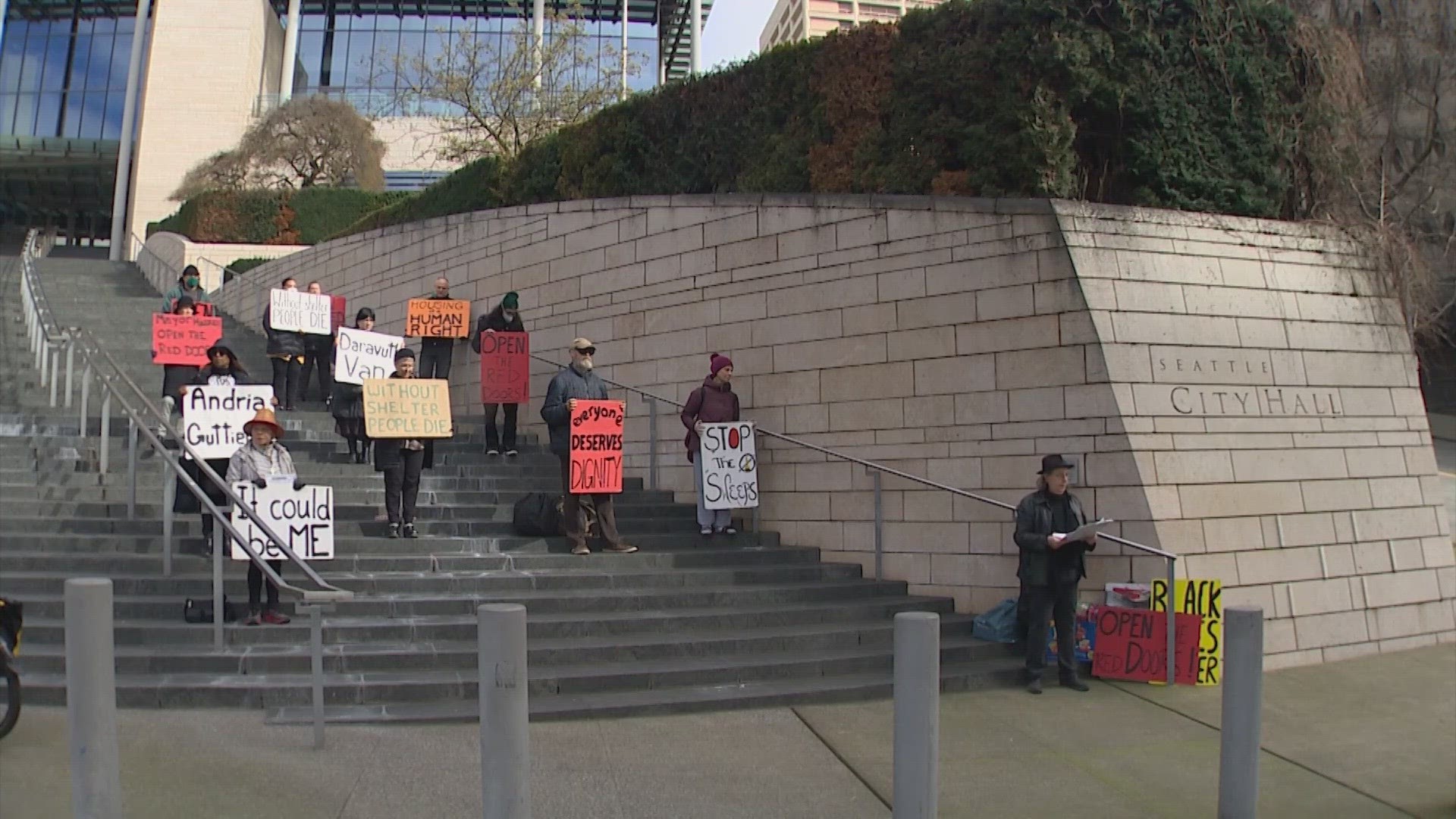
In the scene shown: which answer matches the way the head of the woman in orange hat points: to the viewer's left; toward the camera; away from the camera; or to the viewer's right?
toward the camera

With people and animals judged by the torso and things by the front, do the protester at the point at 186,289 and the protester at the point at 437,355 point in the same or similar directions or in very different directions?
same or similar directions

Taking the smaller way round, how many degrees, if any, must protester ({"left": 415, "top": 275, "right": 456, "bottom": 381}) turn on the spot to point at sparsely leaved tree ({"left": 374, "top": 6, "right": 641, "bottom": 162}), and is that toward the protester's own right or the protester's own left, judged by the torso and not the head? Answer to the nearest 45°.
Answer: approximately 180°

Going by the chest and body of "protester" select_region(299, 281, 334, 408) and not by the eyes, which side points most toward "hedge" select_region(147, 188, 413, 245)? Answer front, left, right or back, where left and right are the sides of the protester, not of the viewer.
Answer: back

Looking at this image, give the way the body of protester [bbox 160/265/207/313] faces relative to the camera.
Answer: toward the camera

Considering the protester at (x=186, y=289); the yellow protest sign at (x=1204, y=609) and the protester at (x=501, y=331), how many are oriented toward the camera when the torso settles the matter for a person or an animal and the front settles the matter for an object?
3

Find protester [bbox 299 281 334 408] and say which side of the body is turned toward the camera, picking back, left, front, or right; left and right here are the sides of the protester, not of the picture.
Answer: front

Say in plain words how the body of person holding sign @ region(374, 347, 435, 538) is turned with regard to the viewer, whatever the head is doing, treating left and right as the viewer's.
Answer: facing the viewer

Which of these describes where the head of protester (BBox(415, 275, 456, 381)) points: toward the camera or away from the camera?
toward the camera

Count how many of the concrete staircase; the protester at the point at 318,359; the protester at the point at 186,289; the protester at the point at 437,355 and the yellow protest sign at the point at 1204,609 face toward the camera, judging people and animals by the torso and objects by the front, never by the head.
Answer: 5

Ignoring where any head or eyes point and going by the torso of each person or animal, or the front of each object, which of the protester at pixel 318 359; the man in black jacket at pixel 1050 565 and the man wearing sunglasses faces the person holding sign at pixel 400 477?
the protester

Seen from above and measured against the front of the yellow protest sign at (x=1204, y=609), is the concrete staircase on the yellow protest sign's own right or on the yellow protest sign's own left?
on the yellow protest sign's own right

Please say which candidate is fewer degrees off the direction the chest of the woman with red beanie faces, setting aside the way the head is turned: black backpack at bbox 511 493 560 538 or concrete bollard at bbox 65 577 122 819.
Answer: the concrete bollard

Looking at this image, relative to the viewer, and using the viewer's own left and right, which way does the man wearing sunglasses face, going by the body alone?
facing the viewer and to the right of the viewer

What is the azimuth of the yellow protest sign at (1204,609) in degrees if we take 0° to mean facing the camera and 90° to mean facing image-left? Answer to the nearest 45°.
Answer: approximately 0°

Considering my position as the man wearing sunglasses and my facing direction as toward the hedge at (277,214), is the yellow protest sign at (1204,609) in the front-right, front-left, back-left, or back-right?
back-right
